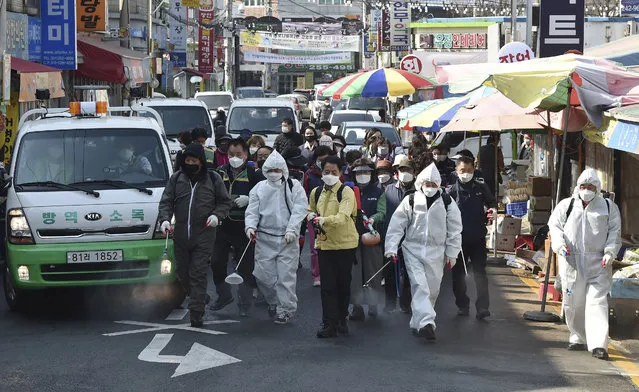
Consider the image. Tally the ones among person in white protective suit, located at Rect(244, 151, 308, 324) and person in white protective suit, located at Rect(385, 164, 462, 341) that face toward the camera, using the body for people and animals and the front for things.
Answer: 2

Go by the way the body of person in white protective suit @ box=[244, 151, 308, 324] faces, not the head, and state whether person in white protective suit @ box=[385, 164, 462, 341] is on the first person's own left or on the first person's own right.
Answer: on the first person's own left

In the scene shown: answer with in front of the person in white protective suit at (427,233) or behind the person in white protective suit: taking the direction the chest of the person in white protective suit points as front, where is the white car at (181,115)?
behind

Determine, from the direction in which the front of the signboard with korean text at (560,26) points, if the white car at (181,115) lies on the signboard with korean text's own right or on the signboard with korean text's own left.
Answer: on the signboard with korean text's own right

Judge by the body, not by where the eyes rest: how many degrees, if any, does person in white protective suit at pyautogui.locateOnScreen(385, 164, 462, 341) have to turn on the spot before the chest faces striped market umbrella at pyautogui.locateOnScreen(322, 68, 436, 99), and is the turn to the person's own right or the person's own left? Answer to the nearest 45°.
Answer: approximately 180°

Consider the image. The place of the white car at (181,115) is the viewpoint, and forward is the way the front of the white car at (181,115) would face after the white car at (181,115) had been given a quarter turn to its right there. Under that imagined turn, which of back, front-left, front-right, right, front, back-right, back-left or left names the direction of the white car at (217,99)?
right

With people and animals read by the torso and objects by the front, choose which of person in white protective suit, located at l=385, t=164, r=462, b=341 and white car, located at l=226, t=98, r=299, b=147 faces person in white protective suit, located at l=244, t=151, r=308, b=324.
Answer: the white car

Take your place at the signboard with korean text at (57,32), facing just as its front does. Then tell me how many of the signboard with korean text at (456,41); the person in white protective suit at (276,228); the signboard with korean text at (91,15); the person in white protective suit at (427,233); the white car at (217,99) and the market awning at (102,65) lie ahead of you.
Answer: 2

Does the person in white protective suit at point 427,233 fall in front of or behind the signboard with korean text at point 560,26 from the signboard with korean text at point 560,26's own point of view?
in front
